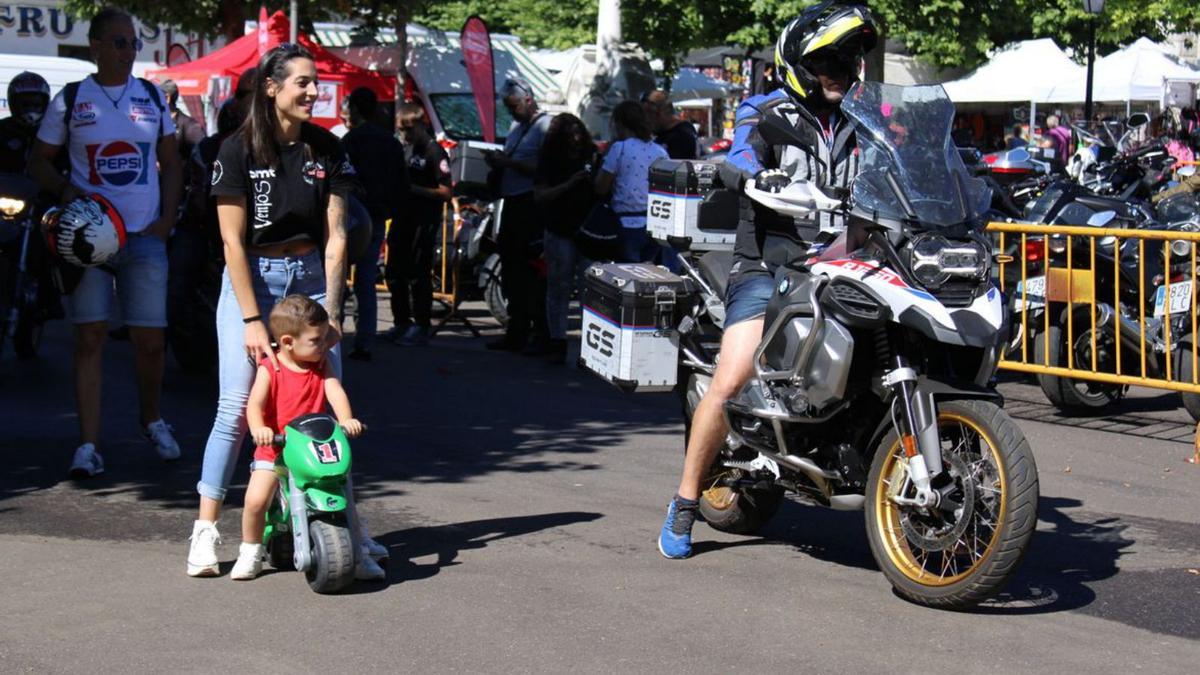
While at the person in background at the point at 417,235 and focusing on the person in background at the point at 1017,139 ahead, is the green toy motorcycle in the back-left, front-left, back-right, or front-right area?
back-right

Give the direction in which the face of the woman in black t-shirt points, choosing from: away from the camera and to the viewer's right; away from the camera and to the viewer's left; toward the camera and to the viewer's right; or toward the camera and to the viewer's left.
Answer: toward the camera and to the viewer's right

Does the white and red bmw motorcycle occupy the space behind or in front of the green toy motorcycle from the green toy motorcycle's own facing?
in front

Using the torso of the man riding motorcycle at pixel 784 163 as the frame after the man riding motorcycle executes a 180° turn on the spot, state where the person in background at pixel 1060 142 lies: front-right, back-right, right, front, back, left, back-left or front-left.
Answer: front-right

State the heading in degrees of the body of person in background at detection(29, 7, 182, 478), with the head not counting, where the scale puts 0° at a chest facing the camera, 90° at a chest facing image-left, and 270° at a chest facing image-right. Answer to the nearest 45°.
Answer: approximately 0°

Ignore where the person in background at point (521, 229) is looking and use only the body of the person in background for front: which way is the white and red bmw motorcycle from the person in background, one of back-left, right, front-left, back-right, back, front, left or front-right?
front-left

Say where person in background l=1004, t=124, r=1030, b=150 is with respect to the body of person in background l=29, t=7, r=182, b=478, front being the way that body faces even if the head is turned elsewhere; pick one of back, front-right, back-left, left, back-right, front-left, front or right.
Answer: back-left

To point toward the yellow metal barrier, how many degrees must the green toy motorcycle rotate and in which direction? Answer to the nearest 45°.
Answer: approximately 90° to its left

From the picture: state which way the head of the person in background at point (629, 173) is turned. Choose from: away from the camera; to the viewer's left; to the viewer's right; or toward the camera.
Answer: away from the camera

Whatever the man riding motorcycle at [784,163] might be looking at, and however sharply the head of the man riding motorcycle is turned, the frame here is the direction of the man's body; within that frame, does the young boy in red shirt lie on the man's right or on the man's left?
on the man's right
